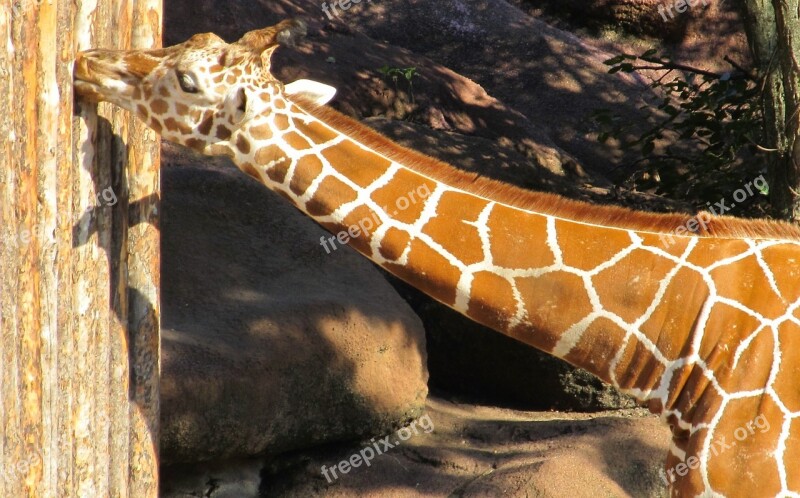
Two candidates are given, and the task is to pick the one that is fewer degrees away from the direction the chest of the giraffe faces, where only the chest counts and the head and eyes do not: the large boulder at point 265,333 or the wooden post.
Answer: the wooden post

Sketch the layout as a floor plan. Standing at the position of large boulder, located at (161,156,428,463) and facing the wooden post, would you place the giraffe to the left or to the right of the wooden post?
left

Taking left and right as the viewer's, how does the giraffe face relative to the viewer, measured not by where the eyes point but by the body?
facing to the left of the viewer

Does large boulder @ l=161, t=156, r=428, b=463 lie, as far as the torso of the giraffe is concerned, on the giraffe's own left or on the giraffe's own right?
on the giraffe's own right

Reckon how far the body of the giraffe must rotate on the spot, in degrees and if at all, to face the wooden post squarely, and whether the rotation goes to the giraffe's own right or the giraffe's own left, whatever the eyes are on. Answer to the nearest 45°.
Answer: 0° — it already faces it
